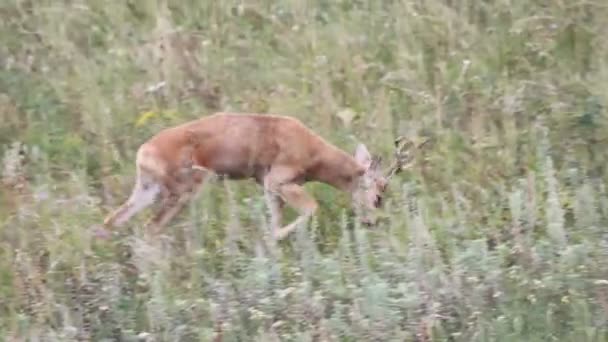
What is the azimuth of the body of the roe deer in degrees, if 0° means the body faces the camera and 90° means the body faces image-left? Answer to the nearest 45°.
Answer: approximately 270°
